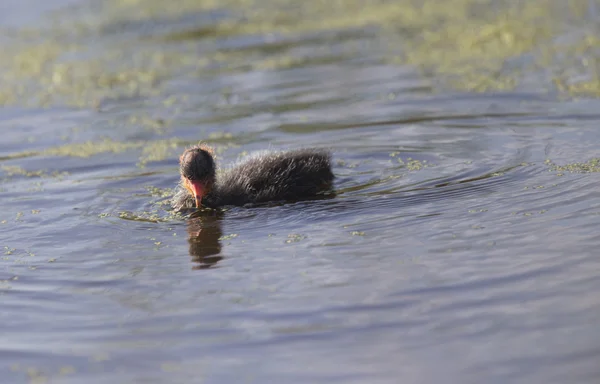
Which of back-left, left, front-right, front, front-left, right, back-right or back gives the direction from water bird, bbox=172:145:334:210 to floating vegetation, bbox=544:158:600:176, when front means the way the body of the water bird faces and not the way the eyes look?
back

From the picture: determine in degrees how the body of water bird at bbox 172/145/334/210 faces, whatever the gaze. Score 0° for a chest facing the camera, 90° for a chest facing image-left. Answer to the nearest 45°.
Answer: approximately 90°

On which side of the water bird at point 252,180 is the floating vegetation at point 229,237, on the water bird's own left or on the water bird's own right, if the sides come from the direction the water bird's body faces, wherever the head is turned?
on the water bird's own left

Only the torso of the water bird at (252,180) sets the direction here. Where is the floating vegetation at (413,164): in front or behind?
behind
